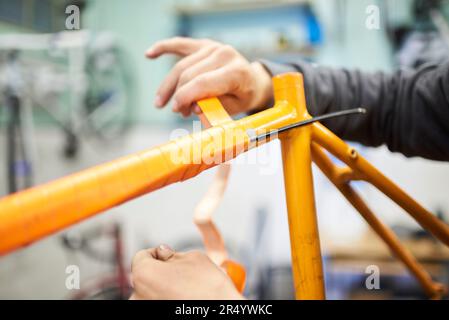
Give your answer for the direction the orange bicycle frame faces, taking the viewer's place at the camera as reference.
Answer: facing the viewer and to the left of the viewer
